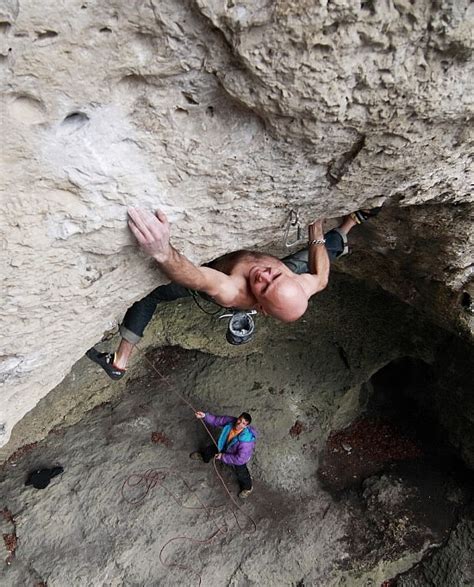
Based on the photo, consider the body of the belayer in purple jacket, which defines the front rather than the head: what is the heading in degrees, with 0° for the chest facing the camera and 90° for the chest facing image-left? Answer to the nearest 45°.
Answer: approximately 45°
